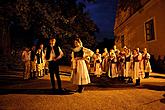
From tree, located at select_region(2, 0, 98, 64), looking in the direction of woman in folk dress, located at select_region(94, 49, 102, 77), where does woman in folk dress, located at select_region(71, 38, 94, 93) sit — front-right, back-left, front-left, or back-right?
front-right

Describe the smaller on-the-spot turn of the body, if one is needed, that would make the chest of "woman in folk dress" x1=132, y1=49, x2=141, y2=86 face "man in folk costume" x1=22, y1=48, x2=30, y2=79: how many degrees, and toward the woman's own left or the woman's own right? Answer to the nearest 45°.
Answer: approximately 45° to the woman's own right

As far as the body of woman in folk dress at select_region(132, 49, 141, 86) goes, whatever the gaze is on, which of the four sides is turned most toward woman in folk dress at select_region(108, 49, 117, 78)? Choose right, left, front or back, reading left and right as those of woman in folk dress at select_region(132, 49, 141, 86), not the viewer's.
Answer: right

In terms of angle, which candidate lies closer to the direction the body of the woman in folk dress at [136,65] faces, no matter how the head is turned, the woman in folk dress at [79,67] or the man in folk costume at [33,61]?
the woman in folk dress

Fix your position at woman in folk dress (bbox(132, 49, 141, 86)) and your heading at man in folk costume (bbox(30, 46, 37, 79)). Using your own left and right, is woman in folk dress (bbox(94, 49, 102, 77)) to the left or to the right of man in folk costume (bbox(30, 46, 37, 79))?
right

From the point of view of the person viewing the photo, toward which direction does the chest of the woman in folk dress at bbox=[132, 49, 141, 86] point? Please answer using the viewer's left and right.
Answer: facing the viewer and to the left of the viewer

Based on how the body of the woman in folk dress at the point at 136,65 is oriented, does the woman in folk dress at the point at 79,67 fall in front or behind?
in front

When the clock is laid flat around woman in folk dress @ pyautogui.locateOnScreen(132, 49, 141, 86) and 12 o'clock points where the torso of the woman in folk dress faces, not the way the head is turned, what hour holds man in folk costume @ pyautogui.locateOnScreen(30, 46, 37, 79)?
The man in folk costume is roughly at 2 o'clock from the woman in folk dress.

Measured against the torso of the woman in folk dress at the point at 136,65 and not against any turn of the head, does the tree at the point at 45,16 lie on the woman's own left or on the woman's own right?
on the woman's own right
